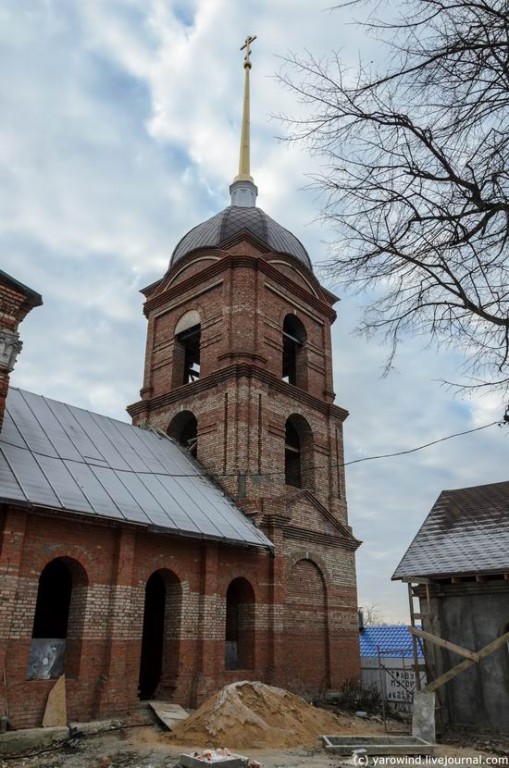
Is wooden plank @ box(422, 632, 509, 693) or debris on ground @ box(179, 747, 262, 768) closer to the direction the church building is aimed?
the wooden plank

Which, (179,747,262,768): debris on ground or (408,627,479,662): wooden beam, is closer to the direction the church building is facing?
the wooden beam

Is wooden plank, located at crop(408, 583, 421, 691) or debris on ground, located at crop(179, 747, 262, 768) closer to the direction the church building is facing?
the wooden plank
